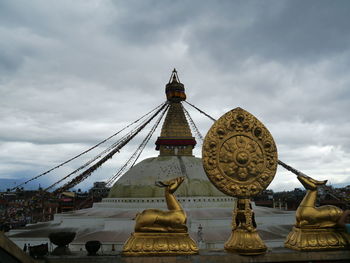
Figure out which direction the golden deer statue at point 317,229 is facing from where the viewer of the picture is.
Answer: facing to the left of the viewer

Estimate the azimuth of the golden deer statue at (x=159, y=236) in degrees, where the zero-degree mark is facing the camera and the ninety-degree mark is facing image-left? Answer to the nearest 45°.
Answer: approximately 270°

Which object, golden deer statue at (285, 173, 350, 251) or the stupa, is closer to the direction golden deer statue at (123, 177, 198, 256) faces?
the golden deer statue

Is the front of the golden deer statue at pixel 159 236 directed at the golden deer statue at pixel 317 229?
yes

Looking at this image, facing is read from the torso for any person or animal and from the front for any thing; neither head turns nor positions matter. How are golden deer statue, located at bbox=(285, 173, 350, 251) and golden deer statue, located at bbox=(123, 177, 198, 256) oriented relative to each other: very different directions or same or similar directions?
very different directions

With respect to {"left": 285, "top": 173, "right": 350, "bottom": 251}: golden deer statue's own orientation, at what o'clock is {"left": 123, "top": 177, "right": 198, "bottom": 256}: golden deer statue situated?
{"left": 123, "top": 177, "right": 198, "bottom": 256}: golden deer statue is roughly at 11 o'clock from {"left": 285, "top": 173, "right": 350, "bottom": 251}: golden deer statue.

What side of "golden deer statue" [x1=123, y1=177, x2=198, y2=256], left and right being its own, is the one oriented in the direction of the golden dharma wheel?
front

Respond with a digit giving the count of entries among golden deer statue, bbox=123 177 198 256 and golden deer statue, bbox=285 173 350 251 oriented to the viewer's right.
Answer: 1

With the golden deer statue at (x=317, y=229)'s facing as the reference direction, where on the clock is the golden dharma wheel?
The golden dharma wheel is roughly at 11 o'clock from the golden deer statue.

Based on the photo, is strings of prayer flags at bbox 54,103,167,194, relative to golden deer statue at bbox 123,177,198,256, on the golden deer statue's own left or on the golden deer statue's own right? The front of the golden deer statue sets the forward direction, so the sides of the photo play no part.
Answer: on the golden deer statue's own left

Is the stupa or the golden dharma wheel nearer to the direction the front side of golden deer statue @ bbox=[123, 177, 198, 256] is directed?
the golden dharma wheel
